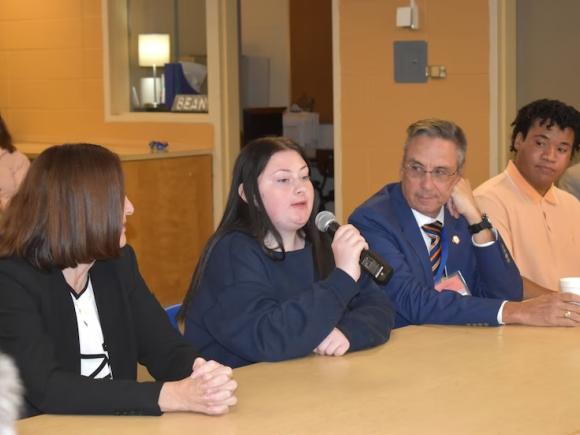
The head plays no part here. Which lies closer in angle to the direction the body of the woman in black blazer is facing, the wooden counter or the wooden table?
the wooden table

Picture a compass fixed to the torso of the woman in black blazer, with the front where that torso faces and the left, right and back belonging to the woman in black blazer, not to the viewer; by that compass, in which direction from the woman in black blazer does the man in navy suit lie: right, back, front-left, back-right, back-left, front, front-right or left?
left

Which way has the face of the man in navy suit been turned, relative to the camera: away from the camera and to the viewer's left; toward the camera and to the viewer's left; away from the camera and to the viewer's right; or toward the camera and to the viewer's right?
toward the camera and to the viewer's left

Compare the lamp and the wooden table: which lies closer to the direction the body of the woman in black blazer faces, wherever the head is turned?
the wooden table

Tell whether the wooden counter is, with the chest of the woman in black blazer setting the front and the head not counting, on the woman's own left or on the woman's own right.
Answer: on the woman's own left

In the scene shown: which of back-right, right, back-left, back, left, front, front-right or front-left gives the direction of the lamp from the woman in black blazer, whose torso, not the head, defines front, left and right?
back-left

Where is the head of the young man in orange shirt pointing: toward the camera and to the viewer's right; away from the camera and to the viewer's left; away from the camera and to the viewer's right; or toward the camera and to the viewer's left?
toward the camera and to the viewer's left

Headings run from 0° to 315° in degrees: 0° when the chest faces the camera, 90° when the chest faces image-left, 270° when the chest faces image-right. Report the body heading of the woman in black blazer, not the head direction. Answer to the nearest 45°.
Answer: approximately 315°

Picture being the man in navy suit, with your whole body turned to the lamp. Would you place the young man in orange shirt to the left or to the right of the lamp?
right

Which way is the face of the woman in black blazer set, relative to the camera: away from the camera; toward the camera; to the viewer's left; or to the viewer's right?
to the viewer's right

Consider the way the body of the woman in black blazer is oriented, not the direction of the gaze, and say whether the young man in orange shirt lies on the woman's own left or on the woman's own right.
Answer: on the woman's own left
